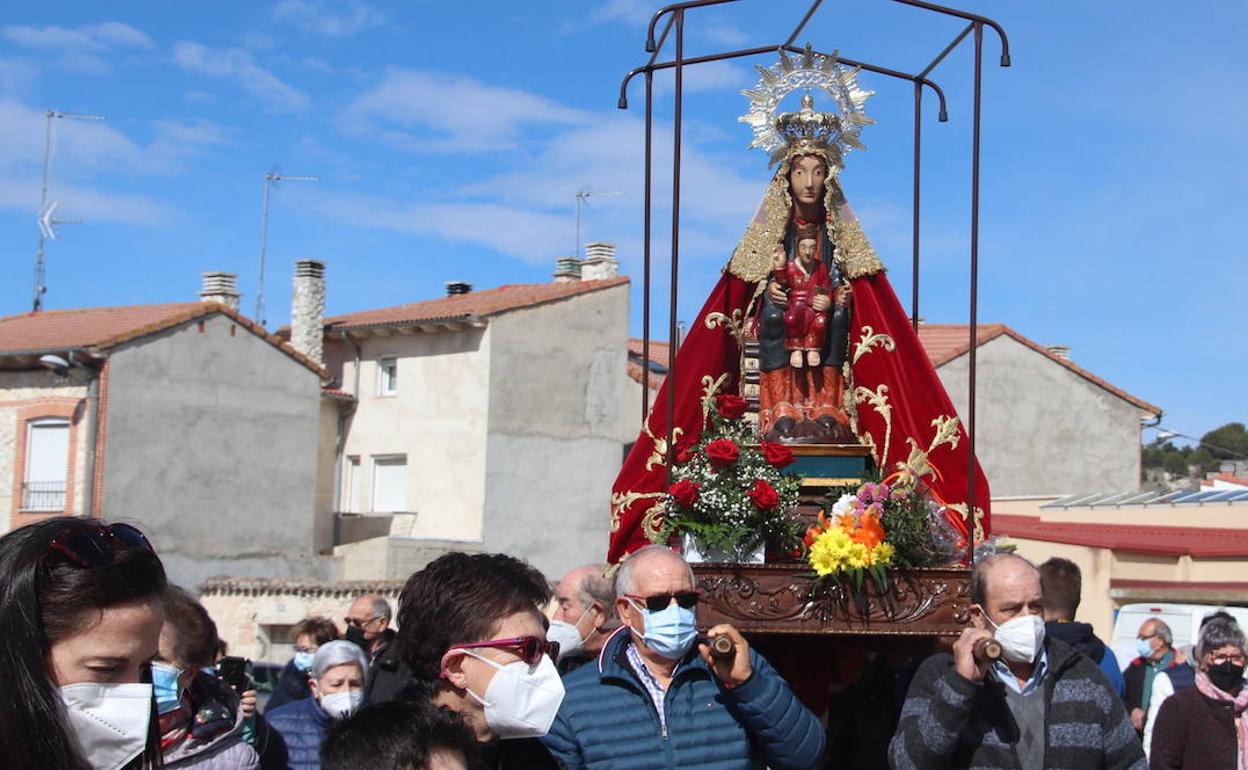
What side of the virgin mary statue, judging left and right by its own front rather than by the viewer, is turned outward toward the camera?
front

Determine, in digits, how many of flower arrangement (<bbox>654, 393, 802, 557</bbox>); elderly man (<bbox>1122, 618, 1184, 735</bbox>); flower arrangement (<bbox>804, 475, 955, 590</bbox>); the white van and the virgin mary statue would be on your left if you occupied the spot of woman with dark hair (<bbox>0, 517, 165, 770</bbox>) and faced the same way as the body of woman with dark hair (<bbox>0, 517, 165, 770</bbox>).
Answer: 5

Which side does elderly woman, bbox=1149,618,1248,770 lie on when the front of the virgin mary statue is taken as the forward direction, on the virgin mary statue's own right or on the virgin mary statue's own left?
on the virgin mary statue's own left

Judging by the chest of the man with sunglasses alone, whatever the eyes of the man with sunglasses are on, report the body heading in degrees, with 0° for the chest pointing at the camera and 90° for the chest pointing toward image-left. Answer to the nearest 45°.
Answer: approximately 0°

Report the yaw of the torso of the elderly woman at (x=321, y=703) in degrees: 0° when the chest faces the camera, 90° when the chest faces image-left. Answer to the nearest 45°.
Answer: approximately 315°

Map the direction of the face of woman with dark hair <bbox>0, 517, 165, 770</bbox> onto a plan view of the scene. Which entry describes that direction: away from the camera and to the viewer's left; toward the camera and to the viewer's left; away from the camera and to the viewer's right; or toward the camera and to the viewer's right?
toward the camera and to the viewer's right

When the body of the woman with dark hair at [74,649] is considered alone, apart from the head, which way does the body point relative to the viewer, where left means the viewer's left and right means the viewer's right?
facing the viewer and to the right of the viewer

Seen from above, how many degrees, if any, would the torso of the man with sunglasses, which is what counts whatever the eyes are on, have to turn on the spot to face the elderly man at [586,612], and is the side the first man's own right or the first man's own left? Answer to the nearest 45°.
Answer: approximately 180°

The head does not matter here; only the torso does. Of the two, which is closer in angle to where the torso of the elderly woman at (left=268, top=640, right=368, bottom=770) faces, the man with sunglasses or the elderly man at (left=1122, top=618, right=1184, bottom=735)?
the man with sunglasses

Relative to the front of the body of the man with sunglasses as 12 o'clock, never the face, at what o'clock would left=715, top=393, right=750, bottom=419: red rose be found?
The red rose is roughly at 6 o'clock from the man with sunglasses.

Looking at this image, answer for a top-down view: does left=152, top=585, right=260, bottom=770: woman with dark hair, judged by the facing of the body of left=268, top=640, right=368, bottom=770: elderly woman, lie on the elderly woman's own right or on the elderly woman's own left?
on the elderly woman's own right
